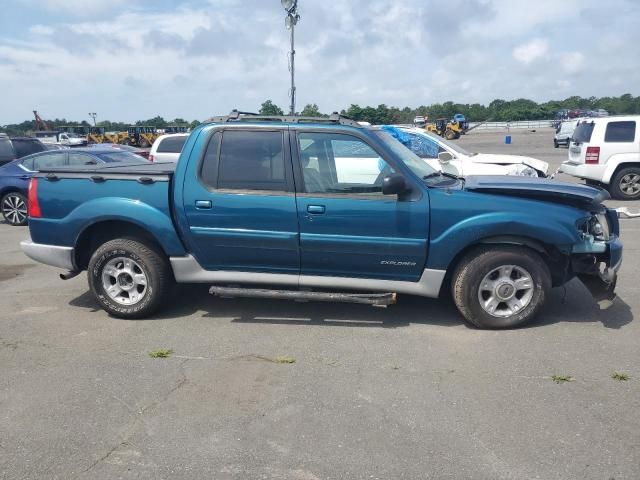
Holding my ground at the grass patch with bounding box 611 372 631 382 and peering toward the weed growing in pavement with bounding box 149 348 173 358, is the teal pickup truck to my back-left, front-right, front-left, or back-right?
front-right

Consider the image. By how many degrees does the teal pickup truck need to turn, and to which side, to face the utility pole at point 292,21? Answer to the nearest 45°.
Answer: approximately 90° to its left

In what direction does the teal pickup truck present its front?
to the viewer's right

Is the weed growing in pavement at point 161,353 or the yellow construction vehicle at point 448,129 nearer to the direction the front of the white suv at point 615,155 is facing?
the yellow construction vehicle

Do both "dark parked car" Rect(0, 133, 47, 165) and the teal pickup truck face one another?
no

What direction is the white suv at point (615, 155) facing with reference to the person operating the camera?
facing away from the viewer and to the right of the viewer

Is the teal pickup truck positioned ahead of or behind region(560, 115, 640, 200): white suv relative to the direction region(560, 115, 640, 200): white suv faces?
behind

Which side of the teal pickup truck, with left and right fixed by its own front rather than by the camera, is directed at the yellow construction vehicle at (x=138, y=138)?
left

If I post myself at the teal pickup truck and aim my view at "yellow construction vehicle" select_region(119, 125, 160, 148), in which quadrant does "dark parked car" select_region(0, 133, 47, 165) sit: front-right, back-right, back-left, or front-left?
front-left

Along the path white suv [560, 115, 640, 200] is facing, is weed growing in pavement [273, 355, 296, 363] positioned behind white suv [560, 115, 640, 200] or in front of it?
behind

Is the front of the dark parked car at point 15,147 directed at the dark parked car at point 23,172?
no

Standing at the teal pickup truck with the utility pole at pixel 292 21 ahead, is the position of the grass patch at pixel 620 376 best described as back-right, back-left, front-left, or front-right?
back-right
